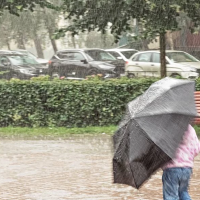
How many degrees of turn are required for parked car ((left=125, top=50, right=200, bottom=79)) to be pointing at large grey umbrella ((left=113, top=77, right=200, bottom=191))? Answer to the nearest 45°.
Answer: approximately 45° to its right

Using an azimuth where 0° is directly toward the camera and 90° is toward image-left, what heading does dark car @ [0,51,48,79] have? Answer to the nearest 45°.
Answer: approximately 315°

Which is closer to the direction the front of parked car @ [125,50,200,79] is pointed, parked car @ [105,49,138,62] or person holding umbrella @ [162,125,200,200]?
the person holding umbrella

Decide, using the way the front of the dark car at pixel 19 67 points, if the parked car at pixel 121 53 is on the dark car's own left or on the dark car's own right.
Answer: on the dark car's own left

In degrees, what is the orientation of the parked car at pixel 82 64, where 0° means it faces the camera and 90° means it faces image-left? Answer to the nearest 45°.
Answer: approximately 315°

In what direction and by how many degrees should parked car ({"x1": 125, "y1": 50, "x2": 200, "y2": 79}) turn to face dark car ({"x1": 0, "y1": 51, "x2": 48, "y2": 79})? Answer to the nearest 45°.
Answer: approximately 135° to its right
